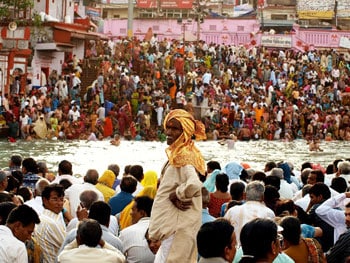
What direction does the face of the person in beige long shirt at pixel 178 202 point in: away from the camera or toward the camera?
toward the camera

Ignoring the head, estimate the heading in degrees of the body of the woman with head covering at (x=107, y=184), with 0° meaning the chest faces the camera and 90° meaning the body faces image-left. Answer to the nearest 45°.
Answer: approximately 180°

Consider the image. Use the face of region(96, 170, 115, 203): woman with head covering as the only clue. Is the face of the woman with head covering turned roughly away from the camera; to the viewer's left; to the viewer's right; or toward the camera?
away from the camera
